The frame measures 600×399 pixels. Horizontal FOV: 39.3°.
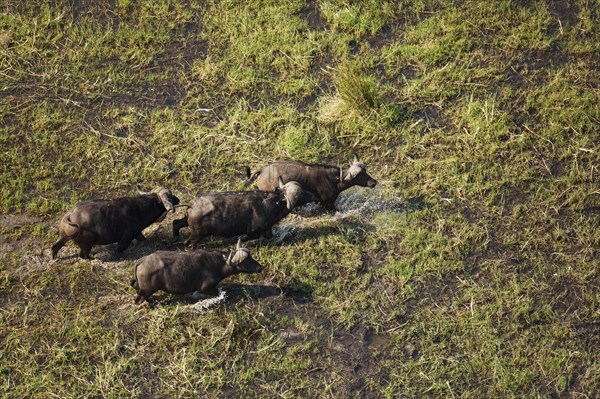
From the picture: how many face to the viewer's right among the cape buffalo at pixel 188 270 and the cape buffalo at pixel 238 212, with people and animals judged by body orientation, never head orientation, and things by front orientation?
2

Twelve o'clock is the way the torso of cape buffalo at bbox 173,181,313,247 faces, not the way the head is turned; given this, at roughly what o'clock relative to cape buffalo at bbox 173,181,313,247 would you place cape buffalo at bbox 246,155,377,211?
cape buffalo at bbox 246,155,377,211 is roughly at 11 o'clock from cape buffalo at bbox 173,181,313,247.

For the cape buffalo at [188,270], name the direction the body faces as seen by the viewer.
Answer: to the viewer's right

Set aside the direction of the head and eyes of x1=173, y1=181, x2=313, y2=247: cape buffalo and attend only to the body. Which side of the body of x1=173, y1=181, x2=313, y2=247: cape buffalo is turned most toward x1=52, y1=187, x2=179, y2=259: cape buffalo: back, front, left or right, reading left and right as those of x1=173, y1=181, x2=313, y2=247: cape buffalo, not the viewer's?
back

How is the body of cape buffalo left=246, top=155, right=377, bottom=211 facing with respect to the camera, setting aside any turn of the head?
to the viewer's right

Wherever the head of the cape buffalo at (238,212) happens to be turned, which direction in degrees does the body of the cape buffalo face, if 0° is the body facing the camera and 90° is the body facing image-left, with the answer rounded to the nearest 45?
approximately 270°

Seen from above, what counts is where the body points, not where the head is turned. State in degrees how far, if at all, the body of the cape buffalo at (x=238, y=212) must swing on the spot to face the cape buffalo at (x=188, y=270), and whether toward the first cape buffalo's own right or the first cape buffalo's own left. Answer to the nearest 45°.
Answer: approximately 135° to the first cape buffalo's own right

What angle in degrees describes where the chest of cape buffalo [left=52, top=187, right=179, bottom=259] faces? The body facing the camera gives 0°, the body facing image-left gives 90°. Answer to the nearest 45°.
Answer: approximately 225°

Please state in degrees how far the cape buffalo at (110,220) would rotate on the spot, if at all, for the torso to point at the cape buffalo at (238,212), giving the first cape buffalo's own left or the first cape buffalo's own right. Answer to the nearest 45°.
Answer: approximately 45° to the first cape buffalo's own right
